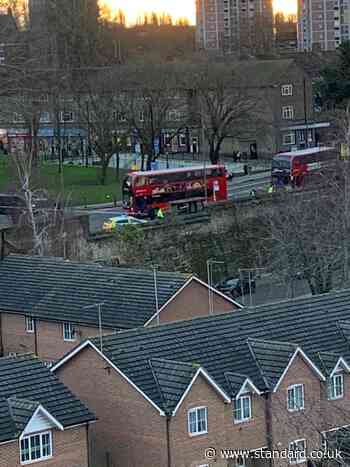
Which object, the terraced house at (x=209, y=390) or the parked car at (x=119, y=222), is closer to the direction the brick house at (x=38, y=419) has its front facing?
the terraced house

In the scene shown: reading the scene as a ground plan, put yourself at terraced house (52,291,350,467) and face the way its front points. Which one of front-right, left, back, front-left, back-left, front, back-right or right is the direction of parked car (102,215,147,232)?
back-left

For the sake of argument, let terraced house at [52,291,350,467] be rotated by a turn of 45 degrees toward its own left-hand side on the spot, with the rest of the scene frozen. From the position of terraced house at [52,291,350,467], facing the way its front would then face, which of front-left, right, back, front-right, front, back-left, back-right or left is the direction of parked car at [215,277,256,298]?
left

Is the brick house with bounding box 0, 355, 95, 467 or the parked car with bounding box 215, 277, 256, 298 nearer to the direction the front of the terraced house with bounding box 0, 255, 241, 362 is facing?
the brick house

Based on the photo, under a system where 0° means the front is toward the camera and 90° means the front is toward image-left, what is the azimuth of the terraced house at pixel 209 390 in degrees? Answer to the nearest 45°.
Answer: approximately 315°

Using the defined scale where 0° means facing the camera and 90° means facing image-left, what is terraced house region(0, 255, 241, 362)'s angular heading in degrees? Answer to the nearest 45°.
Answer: approximately 45°

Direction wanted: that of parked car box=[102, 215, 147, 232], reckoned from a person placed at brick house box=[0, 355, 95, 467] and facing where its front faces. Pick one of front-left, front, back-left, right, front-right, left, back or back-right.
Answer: back-left

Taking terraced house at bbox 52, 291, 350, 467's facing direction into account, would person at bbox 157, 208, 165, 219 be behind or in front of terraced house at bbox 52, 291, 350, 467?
behind
